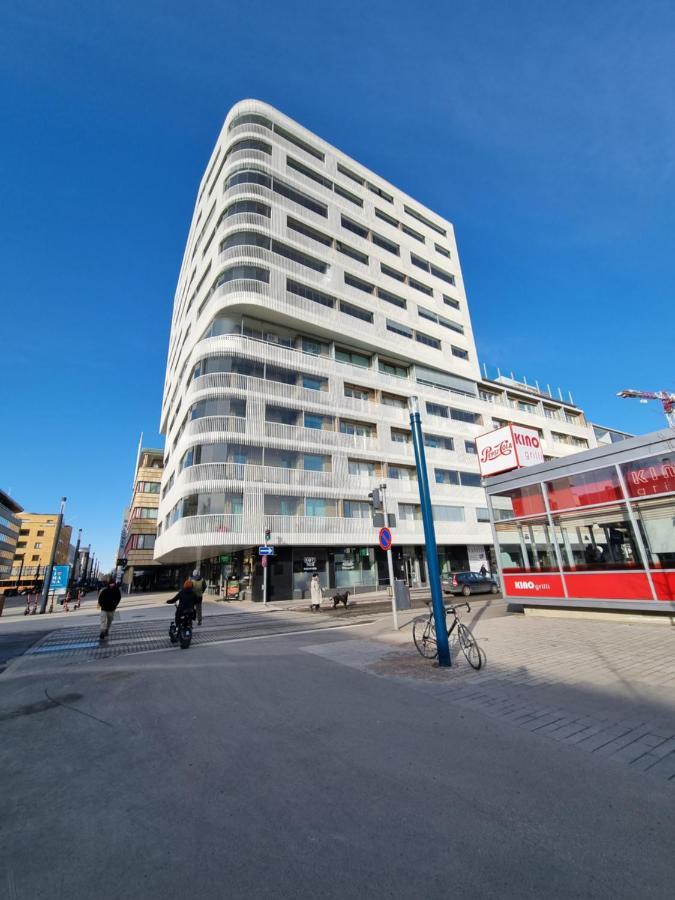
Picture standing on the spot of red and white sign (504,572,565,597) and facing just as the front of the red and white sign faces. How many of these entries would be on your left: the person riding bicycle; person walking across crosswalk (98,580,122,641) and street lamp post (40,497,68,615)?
0

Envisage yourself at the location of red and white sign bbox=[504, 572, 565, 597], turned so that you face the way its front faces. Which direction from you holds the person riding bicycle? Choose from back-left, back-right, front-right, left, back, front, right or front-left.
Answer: front-right

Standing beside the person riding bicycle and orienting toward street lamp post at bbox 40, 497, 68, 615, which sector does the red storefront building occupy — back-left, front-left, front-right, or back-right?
back-right

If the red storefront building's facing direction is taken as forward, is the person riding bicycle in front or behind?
in front

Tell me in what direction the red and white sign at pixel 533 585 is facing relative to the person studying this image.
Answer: facing the viewer

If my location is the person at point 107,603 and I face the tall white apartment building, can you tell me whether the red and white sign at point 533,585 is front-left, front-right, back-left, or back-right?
front-right

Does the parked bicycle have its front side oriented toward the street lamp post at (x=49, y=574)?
no

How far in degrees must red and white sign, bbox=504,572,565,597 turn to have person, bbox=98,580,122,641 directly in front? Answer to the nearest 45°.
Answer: approximately 45° to its right

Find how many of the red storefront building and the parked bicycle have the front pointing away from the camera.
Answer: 0

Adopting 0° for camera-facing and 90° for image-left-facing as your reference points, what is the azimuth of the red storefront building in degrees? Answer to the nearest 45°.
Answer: approximately 45°

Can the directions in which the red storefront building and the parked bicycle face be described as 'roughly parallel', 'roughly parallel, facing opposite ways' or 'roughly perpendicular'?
roughly perpendicular

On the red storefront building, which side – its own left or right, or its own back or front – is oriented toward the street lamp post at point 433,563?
front

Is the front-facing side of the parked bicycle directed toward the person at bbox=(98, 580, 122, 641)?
no

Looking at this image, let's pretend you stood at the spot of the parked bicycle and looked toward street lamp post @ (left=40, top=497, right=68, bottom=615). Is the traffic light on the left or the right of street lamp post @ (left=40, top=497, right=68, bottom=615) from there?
right

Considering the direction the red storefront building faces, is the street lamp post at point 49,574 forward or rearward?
forward

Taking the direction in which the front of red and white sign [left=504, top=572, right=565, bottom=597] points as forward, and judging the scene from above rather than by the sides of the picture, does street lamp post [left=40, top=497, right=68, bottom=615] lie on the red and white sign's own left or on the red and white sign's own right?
on the red and white sign's own right

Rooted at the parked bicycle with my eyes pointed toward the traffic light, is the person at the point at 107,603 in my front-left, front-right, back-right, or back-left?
front-left
